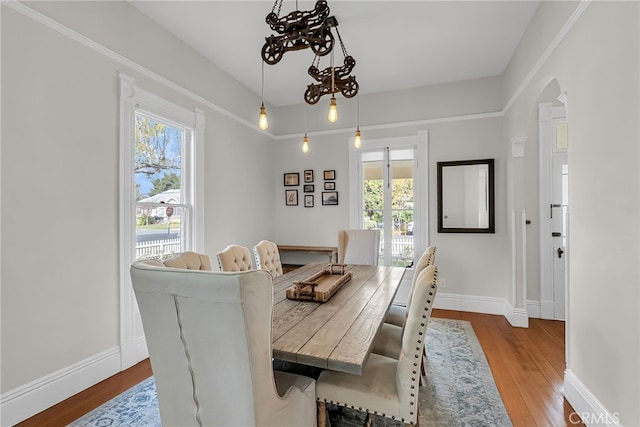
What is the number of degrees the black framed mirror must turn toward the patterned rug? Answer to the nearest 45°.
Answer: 0° — it already faces it

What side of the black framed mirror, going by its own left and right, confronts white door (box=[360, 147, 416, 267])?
right

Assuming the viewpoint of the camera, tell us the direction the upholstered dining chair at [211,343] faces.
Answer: facing away from the viewer and to the right of the viewer

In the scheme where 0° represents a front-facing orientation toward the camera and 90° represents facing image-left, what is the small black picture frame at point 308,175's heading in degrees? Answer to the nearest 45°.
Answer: approximately 0°

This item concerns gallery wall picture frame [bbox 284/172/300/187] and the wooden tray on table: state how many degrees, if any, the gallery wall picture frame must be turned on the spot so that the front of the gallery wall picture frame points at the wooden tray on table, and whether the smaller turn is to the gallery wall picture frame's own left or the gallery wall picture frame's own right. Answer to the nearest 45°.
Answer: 0° — it already faces it

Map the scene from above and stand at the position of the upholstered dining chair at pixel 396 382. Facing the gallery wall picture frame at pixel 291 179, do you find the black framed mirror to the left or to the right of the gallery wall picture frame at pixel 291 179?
right

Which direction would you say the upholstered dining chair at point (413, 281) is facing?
to the viewer's left
